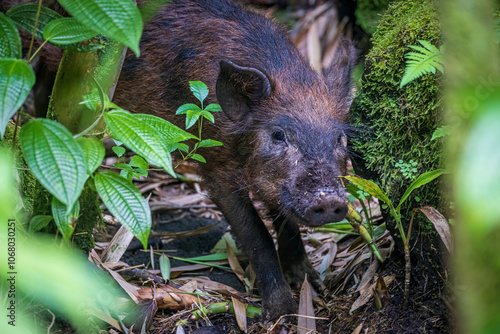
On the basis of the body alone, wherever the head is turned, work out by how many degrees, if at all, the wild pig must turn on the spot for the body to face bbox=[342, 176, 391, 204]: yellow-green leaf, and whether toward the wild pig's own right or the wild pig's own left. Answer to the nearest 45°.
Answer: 0° — it already faces it

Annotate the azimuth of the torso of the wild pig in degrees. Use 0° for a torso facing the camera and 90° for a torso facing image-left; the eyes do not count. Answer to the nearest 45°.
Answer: approximately 315°

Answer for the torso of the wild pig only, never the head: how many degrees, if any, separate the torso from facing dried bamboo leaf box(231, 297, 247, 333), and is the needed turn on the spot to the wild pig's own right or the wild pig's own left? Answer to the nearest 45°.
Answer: approximately 45° to the wild pig's own right

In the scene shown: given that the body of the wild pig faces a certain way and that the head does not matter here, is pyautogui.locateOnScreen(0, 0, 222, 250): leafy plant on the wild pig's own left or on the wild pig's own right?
on the wild pig's own right

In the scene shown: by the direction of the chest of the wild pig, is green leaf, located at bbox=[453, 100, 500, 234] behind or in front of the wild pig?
in front

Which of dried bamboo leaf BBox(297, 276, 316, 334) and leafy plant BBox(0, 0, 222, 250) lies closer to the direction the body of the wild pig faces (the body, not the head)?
the dried bamboo leaf

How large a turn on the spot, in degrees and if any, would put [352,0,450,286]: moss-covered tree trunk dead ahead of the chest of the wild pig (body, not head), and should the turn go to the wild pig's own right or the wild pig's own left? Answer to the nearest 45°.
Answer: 0° — it already faces it
